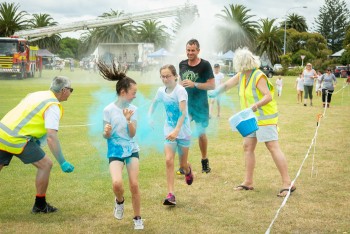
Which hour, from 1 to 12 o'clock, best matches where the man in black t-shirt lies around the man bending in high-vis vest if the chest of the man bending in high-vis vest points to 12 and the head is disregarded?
The man in black t-shirt is roughly at 11 o'clock from the man bending in high-vis vest.

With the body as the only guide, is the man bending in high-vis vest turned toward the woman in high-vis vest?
yes

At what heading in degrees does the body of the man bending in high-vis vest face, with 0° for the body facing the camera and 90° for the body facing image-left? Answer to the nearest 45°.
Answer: approximately 270°

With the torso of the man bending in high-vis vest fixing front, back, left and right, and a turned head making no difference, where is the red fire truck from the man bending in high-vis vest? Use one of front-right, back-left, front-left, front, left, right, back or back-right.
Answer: left

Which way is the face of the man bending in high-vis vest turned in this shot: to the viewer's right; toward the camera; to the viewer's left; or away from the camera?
to the viewer's right
